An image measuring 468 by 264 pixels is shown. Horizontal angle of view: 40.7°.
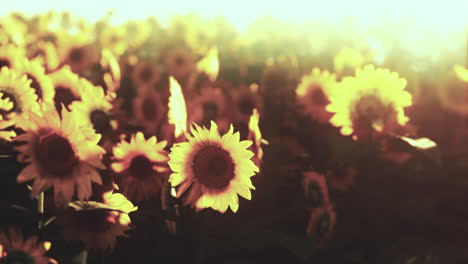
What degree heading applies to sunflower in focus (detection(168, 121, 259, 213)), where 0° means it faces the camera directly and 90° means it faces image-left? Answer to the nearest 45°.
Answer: approximately 0°

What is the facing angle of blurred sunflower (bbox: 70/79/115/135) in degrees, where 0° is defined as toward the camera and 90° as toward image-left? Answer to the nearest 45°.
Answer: approximately 315°

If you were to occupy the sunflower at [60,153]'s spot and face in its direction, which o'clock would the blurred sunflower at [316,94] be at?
The blurred sunflower is roughly at 8 o'clock from the sunflower.

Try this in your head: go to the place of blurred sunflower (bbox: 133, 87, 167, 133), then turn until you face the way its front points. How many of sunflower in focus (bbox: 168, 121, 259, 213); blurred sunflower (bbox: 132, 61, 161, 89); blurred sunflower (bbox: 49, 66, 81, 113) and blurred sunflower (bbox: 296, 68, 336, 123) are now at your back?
1

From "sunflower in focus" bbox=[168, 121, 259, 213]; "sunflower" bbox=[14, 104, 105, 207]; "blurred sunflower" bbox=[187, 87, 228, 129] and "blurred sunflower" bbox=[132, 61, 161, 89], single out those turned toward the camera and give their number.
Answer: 4

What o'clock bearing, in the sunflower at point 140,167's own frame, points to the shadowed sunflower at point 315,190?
The shadowed sunflower is roughly at 8 o'clock from the sunflower.

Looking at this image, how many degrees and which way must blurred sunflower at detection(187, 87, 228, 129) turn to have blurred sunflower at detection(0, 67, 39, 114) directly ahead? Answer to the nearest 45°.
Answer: approximately 45° to its right

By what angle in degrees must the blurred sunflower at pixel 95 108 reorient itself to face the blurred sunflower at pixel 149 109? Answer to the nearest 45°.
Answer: approximately 135° to its left

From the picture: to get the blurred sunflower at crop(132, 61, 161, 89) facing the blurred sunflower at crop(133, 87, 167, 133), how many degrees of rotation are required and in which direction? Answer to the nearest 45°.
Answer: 0° — it already faces it

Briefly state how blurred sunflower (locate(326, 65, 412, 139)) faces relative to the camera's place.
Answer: facing the viewer

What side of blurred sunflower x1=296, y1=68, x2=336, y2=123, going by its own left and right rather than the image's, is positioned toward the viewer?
front

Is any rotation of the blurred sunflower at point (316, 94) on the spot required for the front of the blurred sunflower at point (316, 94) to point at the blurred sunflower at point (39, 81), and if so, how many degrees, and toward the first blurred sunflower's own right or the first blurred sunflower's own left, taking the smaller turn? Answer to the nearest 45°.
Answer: approximately 45° to the first blurred sunflower's own right

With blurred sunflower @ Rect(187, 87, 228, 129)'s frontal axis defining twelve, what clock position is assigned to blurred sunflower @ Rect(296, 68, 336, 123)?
blurred sunflower @ Rect(296, 68, 336, 123) is roughly at 10 o'clock from blurred sunflower @ Rect(187, 87, 228, 129).

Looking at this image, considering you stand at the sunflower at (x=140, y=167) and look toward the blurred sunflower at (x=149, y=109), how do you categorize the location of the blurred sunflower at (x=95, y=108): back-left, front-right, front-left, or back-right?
front-left

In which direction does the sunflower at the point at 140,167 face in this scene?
toward the camera
